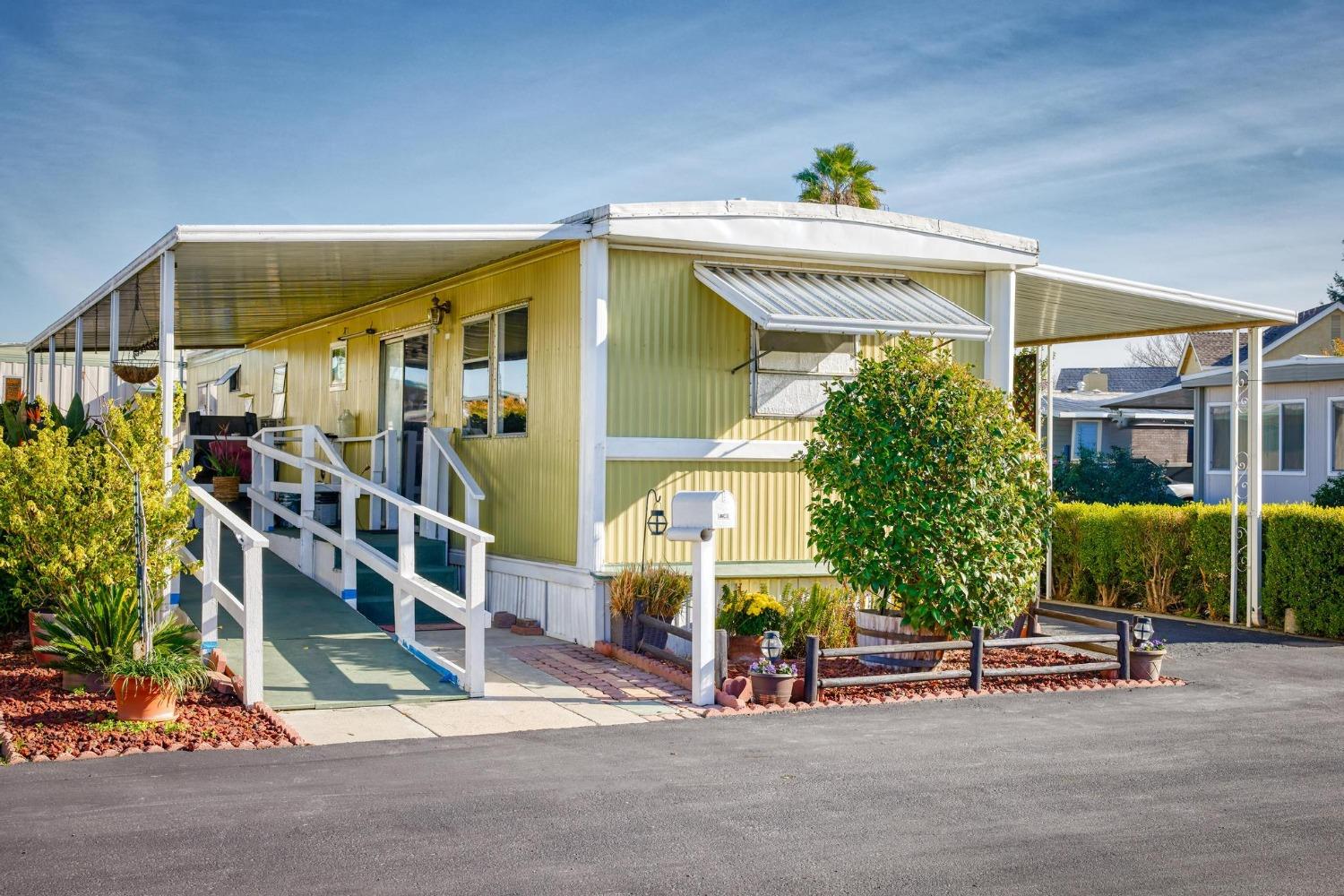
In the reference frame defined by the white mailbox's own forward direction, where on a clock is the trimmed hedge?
The trimmed hedge is roughly at 9 o'clock from the white mailbox.

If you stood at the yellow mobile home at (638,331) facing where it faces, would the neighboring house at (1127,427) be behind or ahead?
behind

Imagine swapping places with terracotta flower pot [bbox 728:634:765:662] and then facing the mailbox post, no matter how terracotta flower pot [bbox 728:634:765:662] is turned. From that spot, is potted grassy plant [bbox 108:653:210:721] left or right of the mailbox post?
right

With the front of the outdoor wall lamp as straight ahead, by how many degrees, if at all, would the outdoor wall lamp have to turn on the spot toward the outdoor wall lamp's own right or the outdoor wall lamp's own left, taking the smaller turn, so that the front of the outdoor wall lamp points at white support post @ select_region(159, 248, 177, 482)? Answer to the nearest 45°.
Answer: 0° — it already faces it

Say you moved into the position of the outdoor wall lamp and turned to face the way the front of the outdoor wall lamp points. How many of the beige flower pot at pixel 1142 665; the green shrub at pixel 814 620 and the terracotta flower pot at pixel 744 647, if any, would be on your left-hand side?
3

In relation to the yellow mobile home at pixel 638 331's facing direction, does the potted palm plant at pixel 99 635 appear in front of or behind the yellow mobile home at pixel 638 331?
in front

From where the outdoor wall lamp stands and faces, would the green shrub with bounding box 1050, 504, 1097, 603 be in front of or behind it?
behind

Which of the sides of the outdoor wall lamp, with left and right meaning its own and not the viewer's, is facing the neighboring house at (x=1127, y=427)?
back
